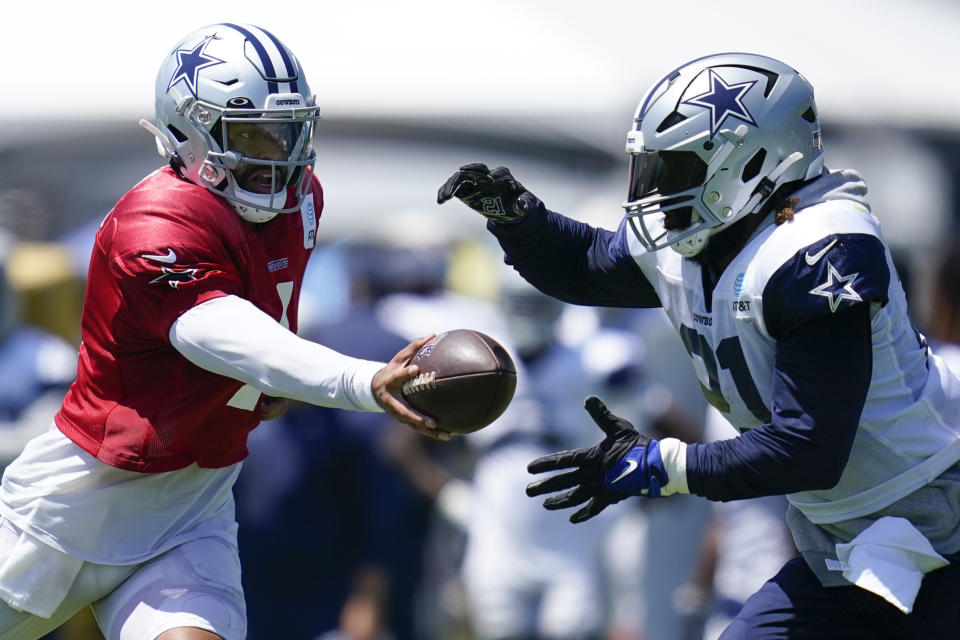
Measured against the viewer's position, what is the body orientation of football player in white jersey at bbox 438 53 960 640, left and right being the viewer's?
facing the viewer and to the left of the viewer

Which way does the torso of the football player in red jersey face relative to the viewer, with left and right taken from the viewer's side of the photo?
facing the viewer and to the right of the viewer

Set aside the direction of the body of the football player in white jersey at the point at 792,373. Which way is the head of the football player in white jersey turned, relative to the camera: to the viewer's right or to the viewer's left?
to the viewer's left

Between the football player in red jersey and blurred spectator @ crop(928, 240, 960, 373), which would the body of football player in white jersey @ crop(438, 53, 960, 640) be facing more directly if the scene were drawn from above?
the football player in red jersey

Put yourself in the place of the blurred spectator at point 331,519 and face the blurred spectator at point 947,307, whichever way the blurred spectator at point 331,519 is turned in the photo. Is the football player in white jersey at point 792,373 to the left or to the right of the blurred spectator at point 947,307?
right

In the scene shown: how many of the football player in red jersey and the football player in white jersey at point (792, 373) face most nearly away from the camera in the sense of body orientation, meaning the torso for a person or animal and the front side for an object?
0

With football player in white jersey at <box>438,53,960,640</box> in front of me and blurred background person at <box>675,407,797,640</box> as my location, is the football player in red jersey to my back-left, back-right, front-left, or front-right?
front-right

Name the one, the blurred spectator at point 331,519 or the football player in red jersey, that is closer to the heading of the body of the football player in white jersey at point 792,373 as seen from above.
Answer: the football player in red jersey

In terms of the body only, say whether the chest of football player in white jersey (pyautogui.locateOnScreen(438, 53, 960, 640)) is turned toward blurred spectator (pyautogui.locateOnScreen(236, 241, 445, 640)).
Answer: no

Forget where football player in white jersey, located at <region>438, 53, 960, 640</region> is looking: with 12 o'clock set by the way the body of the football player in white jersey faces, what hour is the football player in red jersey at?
The football player in red jersey is roughly at 1 o'clock from the football player in white jersey.
